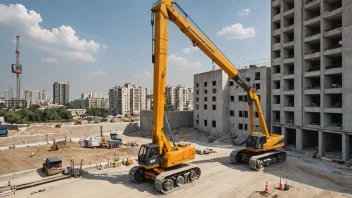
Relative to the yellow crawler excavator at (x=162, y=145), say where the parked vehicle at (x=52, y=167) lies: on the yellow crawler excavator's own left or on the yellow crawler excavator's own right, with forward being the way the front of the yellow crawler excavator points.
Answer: on the yellow crawler excavator's own right
